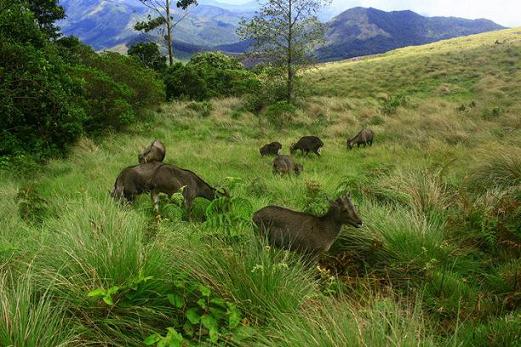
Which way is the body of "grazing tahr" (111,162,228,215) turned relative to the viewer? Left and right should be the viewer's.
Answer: facing to the right of the viewer

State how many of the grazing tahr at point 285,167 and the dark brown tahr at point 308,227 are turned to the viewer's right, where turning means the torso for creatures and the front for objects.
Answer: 2

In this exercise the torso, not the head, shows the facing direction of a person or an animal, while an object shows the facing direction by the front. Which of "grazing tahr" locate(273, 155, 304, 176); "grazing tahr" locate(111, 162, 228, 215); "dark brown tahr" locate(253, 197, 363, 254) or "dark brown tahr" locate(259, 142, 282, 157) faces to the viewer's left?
"dark brown tahr" locate(259, 142, 282, 157)

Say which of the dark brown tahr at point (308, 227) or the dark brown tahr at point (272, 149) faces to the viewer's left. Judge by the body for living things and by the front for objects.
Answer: the dark brown tahr at point (272, 149)

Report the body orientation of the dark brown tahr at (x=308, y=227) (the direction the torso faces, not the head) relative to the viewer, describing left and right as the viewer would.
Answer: facing to the right of the viewer

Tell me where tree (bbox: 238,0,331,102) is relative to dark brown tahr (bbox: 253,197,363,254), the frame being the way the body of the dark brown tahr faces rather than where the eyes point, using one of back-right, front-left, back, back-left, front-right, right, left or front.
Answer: left

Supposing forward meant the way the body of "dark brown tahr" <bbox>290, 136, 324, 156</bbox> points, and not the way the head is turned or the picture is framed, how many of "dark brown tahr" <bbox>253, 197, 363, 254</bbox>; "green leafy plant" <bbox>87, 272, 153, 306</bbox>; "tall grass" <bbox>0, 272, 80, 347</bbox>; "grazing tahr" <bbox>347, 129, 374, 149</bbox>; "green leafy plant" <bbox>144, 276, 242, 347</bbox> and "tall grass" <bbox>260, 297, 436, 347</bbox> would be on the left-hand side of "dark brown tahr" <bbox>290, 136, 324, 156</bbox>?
5

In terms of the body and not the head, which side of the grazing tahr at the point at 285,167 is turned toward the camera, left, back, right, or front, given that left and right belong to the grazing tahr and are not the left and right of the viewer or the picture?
right

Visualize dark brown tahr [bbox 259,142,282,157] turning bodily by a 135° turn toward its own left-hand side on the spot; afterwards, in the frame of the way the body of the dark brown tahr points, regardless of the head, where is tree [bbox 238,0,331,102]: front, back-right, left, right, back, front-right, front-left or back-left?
back-left

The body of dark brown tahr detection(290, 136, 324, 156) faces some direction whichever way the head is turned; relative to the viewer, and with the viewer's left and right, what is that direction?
facing to the left of the viewer

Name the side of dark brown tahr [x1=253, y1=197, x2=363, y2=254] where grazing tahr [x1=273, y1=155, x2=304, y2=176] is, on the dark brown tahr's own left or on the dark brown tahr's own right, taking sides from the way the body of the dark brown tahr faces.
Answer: on the dark brown tahr's own left

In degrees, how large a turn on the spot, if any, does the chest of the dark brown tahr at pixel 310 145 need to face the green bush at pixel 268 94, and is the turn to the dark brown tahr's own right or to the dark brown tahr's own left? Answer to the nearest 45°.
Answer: approximately 90° to the dark brown tahr's own right

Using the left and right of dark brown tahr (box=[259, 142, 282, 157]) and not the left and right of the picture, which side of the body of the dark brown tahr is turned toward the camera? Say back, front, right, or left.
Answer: left

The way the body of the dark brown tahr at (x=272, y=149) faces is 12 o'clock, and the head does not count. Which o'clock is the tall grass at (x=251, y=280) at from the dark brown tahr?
The tall grass is roughly at 9 o'clock from the dark brown tahr.
